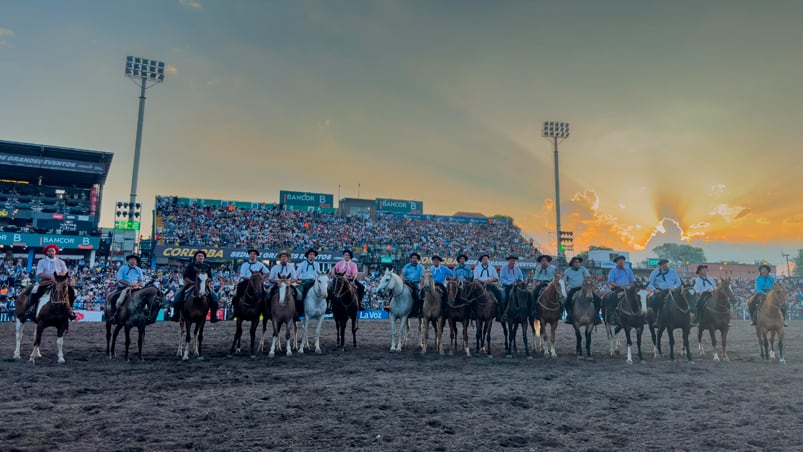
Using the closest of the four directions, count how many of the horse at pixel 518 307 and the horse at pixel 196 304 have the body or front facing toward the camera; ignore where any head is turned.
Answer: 2

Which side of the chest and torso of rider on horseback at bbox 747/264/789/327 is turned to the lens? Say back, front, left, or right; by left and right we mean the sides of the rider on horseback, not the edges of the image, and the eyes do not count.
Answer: front

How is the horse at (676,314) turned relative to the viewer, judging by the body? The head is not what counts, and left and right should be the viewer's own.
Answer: facing the viewer and to the right of the viewer

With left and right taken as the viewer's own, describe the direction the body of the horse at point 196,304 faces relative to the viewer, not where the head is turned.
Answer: facing the viewer

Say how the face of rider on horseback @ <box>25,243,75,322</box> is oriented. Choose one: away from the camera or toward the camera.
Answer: toward the camera

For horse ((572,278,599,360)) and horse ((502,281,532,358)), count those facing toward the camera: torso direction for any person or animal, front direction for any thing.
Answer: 2

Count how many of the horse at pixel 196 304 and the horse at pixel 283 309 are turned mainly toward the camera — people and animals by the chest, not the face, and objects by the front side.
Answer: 2

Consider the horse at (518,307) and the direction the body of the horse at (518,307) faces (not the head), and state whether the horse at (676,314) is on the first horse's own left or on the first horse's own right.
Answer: on the first horse's own left

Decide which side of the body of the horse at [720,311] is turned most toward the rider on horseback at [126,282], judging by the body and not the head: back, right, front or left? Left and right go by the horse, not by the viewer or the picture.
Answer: right

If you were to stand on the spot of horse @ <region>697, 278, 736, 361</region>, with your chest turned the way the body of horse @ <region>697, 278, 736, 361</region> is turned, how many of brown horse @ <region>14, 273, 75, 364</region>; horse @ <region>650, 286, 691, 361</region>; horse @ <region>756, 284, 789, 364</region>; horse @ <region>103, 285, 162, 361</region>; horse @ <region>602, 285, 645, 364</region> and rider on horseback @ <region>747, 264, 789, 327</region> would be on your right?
4

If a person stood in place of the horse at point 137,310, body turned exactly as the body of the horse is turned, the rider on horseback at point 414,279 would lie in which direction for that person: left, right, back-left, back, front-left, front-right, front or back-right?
front-left

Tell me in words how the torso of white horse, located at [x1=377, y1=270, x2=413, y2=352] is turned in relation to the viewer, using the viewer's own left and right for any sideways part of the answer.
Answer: facing the viewer and to the left of the viewer

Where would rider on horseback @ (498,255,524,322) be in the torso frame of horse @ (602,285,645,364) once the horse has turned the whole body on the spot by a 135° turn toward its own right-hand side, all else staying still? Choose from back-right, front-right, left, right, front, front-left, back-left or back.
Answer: front

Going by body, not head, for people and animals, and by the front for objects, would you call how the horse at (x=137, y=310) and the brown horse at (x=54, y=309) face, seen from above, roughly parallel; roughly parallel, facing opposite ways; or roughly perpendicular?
roughly parallel

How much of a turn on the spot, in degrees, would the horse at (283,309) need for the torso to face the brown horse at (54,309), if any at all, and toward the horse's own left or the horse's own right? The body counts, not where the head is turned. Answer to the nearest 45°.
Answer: approximately 90° to the horse's own right
